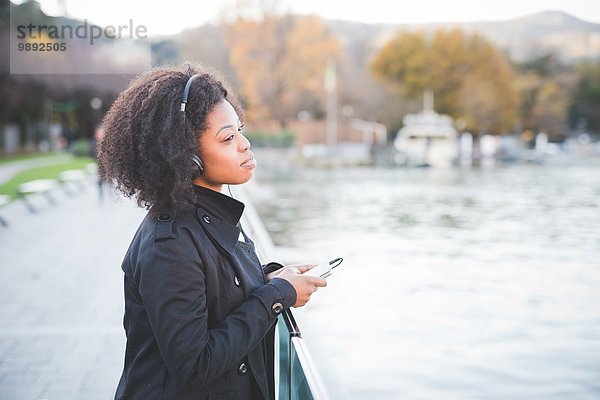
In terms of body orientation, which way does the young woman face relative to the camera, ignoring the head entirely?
to the viewer's right
